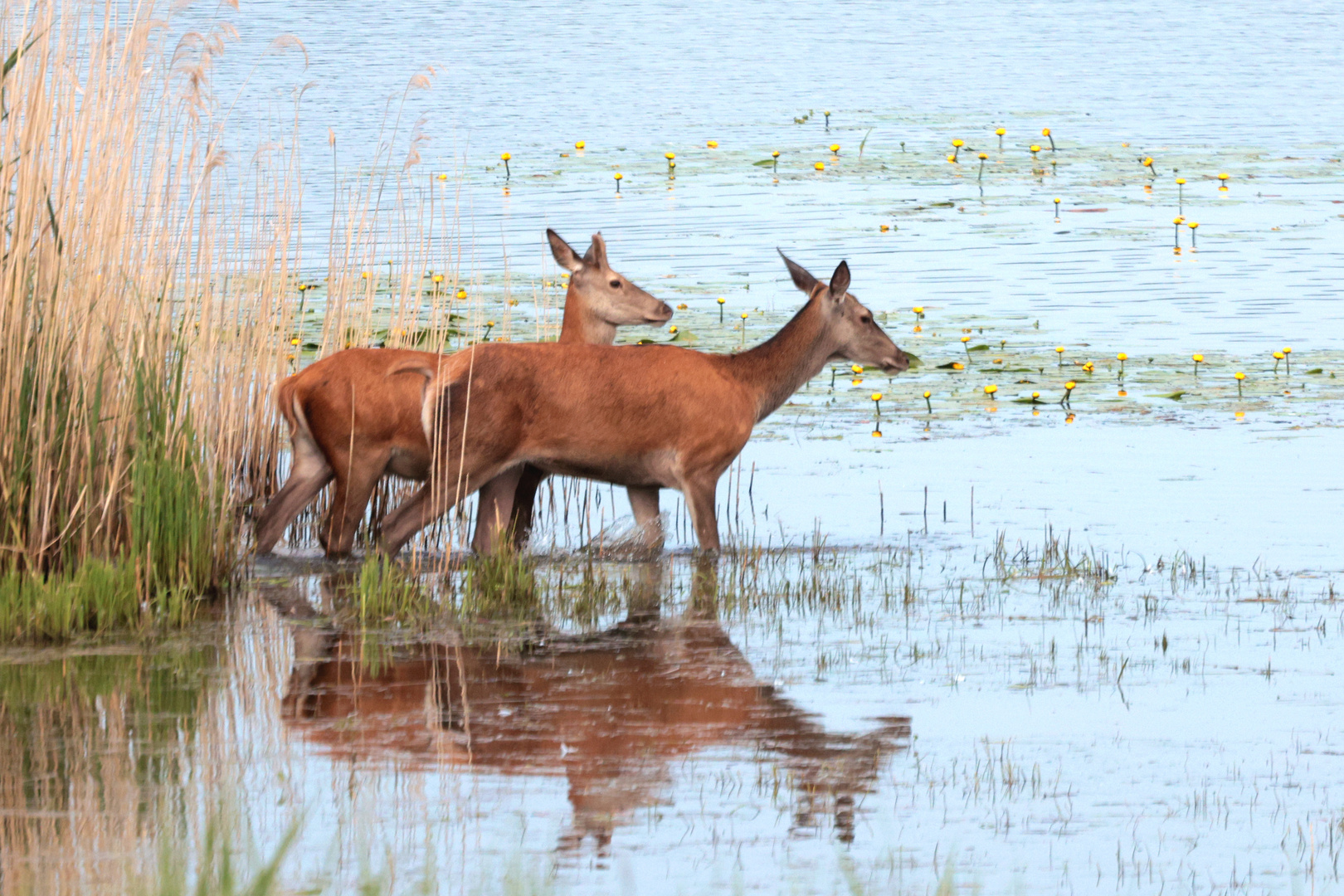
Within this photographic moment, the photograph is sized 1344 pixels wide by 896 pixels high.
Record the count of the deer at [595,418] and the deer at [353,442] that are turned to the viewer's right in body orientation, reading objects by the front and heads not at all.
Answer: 2

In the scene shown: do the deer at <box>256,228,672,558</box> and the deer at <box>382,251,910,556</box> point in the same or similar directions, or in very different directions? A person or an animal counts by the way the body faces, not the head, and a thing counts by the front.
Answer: same or similar directions

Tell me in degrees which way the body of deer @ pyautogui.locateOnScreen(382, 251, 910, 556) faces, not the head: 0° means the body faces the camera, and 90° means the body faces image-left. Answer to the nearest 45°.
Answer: approximately 270°

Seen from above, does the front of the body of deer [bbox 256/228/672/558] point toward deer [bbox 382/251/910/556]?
yes

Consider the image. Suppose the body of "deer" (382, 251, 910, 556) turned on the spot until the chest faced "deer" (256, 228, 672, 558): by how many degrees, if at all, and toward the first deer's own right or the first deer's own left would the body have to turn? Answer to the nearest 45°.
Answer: approximately 180°

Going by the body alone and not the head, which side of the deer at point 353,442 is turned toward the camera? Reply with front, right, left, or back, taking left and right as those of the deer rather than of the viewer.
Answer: right
